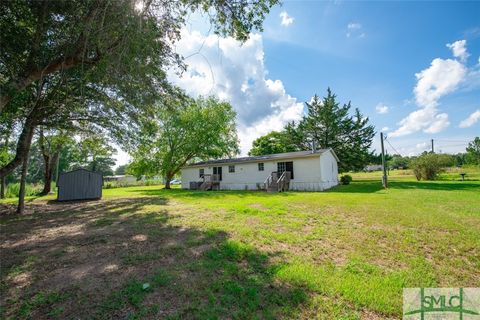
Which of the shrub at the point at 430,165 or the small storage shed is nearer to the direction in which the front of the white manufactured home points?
the small storage shed

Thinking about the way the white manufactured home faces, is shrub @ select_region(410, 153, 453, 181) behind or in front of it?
behind

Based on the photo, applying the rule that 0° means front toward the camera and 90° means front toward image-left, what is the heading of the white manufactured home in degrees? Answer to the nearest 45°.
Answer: approximately 45°
